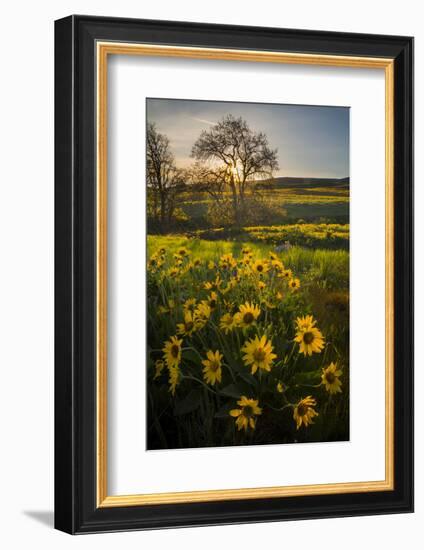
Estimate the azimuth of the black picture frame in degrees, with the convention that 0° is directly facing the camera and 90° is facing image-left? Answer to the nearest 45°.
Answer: approximately 315°
